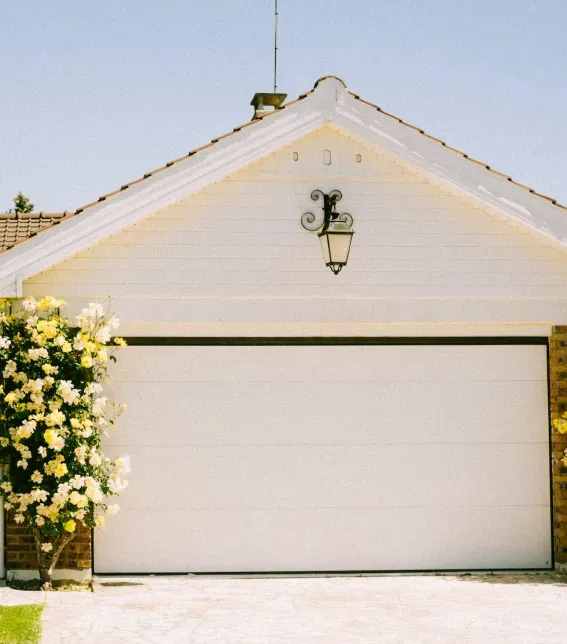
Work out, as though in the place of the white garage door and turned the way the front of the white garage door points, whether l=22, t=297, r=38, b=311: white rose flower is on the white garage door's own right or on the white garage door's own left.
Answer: on the white garage door's own right

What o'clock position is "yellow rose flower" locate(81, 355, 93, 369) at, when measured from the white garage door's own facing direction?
The yellow rose flower is roughly at 2 o'clock from the white garage door.

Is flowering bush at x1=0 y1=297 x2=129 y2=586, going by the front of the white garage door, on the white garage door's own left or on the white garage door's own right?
on the white garage door's own right

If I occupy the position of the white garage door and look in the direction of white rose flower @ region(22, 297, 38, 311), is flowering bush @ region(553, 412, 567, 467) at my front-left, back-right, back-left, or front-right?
back-left

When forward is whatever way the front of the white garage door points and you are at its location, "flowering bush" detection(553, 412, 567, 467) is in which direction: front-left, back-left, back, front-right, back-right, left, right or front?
left

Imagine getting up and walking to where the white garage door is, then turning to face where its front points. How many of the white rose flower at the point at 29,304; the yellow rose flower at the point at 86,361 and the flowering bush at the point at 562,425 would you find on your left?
1

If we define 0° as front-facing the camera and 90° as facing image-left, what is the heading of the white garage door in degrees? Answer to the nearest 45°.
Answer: approximately 0°
